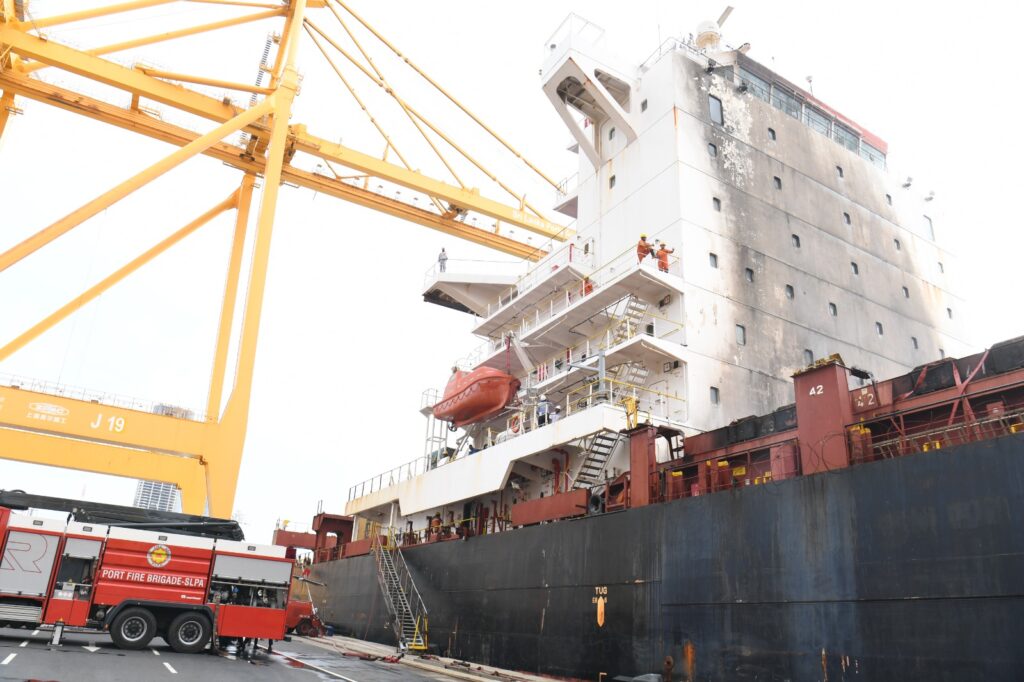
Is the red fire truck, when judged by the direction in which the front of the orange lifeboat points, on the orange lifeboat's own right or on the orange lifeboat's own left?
on the orange lifeboat's own right

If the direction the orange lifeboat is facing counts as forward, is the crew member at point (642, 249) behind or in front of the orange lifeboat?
in front

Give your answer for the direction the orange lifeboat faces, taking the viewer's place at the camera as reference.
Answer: facing the viewer and to the right of the viewer

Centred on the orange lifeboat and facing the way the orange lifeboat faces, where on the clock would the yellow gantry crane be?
The yellow gantry crane is roughly at 5 o'clock from the orange lifeboat.

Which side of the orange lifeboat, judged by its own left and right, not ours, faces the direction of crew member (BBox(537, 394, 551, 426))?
front

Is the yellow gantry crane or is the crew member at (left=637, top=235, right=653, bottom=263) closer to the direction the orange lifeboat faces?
the crew member

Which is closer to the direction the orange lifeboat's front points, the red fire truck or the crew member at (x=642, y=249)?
the crew member

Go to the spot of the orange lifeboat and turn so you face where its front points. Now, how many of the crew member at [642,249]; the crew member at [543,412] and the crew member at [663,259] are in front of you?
3

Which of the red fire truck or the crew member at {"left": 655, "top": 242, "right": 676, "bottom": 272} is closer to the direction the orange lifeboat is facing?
the crew member

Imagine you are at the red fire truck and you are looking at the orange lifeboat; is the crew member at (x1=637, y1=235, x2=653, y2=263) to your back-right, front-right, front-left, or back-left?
front-right

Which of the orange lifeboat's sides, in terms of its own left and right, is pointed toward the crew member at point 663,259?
front
